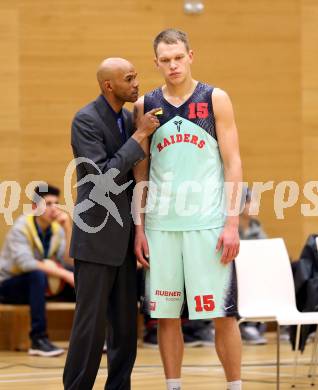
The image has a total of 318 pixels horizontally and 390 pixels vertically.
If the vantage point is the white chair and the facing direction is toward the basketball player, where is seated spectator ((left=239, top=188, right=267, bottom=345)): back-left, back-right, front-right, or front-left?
back-right

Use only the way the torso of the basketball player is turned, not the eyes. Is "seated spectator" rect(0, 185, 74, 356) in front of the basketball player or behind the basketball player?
behind

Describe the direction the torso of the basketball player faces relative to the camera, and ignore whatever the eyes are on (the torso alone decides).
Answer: toward the camera

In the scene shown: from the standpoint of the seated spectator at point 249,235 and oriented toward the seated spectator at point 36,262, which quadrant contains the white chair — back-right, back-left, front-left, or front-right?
front-left

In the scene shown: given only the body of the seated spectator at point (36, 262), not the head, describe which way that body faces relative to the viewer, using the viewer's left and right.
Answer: facing the viewer and to the right of the viewer

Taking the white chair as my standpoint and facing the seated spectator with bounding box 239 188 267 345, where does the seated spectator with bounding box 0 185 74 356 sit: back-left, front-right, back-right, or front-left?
front-left

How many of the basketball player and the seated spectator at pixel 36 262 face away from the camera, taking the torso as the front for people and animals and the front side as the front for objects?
0

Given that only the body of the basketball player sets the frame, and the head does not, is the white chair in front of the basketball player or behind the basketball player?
behind

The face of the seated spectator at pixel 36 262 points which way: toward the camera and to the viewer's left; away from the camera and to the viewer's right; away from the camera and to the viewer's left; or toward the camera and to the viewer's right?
toward the camera and to the viewer's right

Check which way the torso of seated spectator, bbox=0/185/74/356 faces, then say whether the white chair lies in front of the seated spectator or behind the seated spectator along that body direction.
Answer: in front

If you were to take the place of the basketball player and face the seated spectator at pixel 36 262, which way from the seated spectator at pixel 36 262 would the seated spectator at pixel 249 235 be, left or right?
right

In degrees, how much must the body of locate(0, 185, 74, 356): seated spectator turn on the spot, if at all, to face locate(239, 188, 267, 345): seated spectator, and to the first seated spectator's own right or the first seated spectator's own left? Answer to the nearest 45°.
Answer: approximately 45° to the first seated spectator's own left

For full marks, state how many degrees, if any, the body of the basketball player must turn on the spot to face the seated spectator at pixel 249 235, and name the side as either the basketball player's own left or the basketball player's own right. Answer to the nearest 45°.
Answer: approximately 180°

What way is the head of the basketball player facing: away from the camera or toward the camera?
toward the camera
